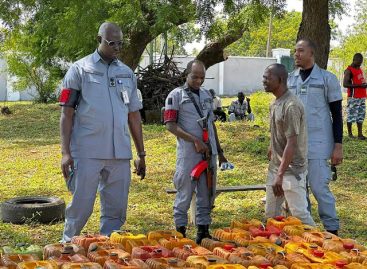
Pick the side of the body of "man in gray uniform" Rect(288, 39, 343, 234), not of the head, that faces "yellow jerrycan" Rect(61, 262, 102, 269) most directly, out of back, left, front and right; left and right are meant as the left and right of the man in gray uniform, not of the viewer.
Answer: front

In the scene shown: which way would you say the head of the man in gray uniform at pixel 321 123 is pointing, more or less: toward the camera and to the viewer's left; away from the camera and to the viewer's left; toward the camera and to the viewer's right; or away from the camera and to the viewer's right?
toward the camera and to the viewer's left

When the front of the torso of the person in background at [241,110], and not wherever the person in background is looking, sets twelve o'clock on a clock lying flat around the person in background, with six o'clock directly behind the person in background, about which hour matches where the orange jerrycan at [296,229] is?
The orange jerrycan is roughly at 12 o'clock from the person in background.

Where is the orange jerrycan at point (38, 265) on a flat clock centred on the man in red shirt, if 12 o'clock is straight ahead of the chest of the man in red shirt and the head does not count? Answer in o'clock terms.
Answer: The orange jerrycan is roughly at 2 o'clock from the man in red shirt.

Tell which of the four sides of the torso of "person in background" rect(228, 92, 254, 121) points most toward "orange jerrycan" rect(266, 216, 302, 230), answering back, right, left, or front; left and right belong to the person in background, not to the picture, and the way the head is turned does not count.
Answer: front

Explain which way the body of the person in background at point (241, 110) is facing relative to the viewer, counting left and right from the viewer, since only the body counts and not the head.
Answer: facing the viewer

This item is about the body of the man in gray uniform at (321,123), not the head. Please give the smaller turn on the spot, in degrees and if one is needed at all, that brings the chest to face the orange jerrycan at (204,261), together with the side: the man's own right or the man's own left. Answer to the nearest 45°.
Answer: approximately 45° to the man's own left

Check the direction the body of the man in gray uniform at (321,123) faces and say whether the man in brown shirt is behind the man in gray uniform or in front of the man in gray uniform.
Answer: in front

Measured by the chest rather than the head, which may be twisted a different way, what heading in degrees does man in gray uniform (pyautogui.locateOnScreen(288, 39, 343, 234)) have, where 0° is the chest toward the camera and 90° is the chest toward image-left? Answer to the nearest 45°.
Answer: approximately 45°

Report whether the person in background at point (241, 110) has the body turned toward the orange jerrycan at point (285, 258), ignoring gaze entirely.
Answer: yes

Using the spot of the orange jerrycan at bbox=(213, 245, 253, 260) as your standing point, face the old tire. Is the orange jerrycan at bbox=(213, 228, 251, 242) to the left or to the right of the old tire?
right

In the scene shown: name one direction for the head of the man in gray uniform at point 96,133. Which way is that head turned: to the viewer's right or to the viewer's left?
to the viewer's right

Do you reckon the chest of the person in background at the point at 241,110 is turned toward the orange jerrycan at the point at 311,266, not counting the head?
yes

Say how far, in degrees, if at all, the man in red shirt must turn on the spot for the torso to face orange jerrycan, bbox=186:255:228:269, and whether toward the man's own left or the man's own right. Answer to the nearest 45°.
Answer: approximately 45° to the man's own right

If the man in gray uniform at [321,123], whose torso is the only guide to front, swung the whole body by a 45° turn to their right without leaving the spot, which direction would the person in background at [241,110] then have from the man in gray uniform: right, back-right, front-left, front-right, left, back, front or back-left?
right

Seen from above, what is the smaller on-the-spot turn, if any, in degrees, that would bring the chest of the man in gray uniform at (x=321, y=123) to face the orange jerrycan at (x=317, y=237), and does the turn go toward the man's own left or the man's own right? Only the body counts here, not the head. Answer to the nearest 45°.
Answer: approximately 45° to the man's own left

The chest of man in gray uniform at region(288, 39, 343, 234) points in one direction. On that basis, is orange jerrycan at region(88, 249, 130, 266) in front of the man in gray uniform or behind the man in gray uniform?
in front

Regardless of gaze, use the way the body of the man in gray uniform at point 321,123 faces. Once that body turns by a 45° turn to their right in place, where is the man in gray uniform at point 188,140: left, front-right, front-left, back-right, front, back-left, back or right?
front
